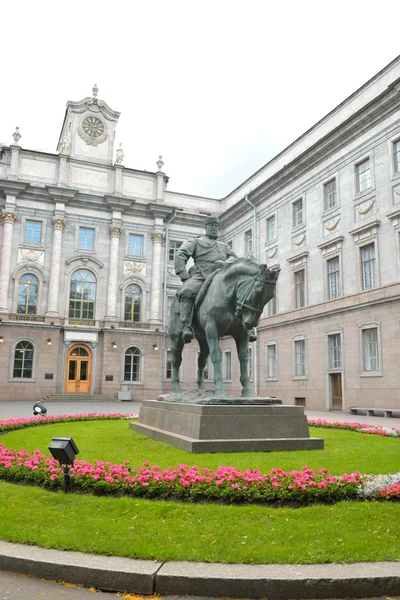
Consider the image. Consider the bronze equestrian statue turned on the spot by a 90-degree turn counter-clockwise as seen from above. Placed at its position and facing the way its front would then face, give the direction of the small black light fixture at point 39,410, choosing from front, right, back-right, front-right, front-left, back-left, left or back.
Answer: left

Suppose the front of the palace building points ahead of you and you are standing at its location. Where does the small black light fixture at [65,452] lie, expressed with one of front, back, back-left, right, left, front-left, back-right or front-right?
front

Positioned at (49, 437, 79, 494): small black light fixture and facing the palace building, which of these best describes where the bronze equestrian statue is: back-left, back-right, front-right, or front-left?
front-right

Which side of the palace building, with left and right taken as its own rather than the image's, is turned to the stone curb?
front

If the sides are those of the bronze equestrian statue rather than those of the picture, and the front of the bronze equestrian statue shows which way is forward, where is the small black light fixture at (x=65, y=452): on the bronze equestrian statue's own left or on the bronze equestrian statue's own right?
on the bronze equestrian statue's own right

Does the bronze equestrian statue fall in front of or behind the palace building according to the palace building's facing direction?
in front

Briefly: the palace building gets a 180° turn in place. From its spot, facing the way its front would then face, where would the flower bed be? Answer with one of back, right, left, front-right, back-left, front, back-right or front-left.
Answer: back

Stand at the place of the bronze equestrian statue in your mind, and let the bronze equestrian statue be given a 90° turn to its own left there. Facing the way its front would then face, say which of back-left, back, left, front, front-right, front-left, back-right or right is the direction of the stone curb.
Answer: back-right

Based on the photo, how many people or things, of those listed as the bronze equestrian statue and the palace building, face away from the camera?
0

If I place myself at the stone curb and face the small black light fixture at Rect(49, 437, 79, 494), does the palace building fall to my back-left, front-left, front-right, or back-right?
front-right

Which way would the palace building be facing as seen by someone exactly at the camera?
facing the viewer
